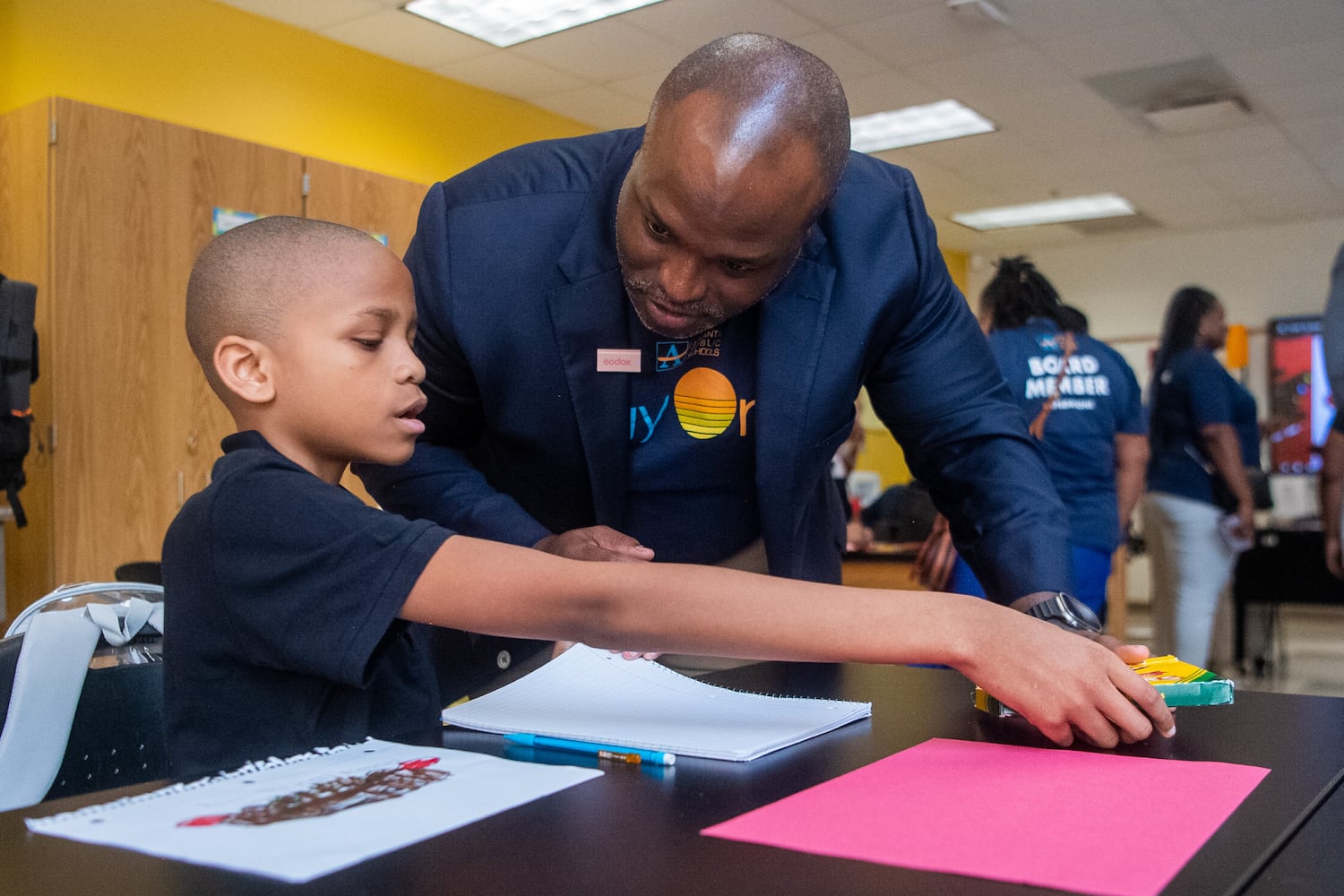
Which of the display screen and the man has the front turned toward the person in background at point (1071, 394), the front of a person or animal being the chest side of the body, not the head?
the display screen

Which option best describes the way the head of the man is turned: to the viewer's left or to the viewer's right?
to the viewer's left

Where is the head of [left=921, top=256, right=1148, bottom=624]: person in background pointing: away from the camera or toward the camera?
away from the camera

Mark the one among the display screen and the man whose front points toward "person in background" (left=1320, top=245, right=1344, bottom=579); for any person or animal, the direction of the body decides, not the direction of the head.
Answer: the display screen

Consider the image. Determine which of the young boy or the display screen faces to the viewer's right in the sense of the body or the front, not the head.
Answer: the young boy

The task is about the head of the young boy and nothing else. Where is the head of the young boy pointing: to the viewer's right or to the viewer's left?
to the viewer's right

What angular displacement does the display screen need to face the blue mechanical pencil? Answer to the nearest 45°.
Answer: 0° — it already faces it

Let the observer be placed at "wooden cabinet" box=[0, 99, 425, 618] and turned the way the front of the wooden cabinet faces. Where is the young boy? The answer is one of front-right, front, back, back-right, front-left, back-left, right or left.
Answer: front-right

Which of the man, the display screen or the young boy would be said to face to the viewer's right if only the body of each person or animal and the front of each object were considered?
the young boy

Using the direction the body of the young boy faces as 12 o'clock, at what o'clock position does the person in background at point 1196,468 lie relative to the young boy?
The person in background is roughly at 10 o'clock from the young boy.

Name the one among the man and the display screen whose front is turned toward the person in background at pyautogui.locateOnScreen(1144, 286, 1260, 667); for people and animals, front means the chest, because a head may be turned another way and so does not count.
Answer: the display screen

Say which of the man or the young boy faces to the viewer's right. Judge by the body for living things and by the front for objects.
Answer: the young boy

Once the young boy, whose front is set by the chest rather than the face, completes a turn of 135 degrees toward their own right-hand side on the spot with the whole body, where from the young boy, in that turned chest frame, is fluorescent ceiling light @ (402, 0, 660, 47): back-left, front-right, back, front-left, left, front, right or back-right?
back-right

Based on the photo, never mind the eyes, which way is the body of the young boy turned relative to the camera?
to the viewer's right

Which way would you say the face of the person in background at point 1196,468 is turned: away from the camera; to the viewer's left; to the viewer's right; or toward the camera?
to the viewer's right

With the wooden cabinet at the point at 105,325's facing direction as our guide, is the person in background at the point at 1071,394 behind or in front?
in front
